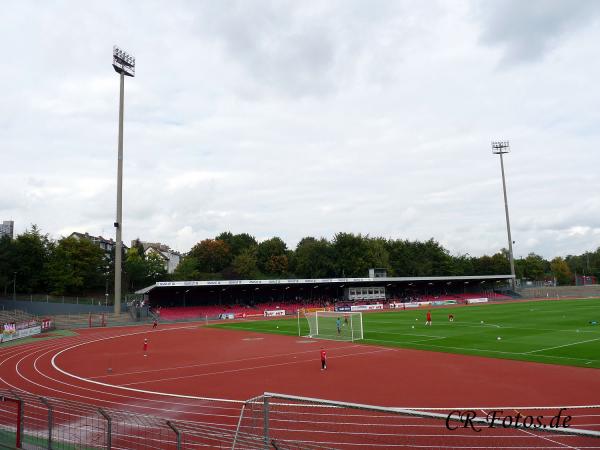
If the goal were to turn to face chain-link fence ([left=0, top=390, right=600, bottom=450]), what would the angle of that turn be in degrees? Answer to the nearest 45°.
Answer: approximately 135° to its right

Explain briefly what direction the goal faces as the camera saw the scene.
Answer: facing away from the viewer and to the right of the viewer
